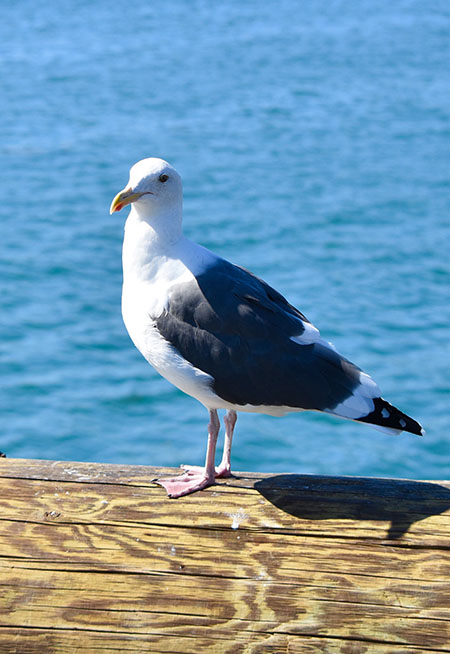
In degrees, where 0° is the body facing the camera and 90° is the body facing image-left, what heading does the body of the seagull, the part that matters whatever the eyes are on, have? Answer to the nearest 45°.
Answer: approximately 90°
